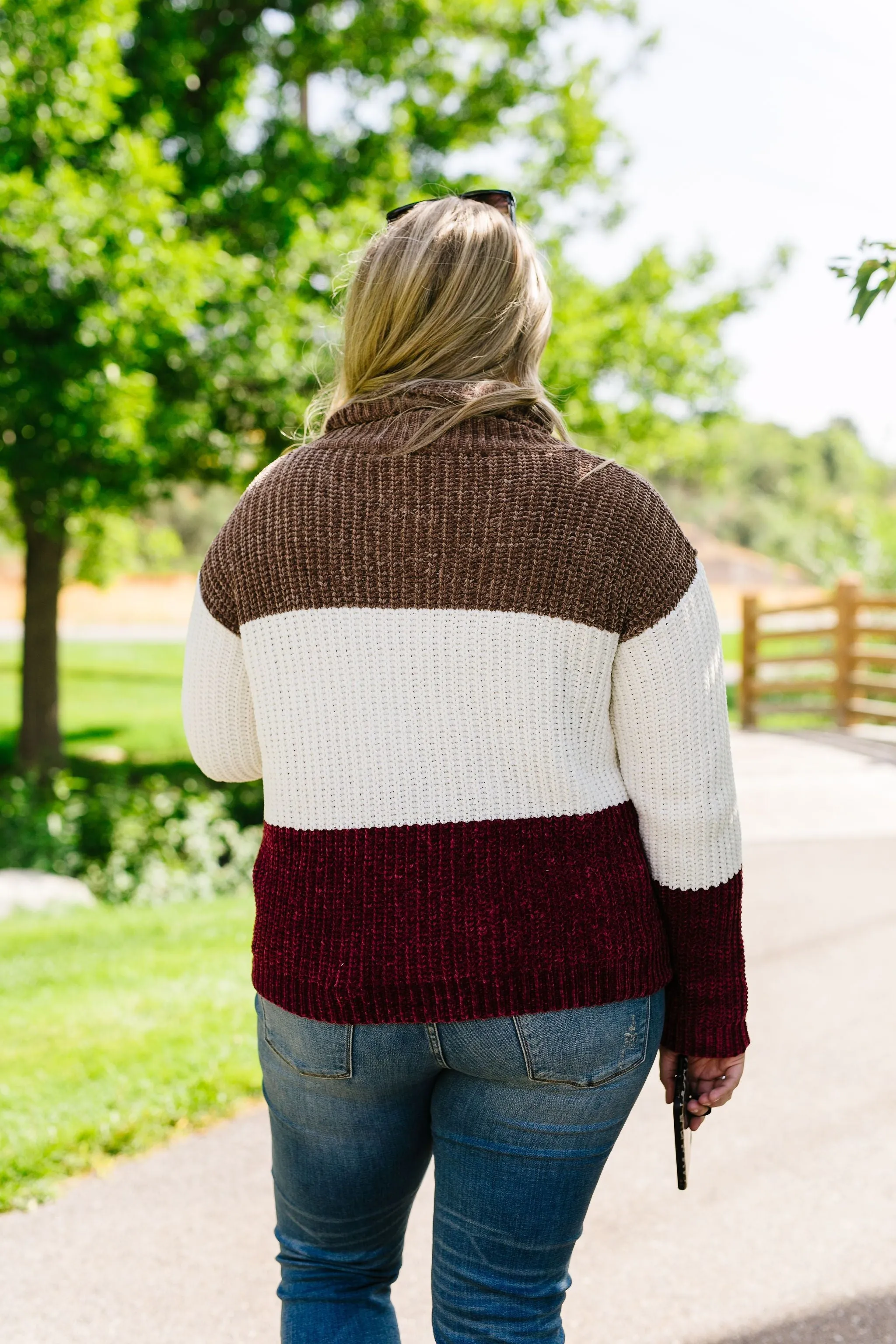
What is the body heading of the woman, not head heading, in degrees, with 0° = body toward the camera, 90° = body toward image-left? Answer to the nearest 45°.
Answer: approximately 180°

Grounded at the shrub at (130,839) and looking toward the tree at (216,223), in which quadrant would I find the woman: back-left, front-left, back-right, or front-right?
back-right

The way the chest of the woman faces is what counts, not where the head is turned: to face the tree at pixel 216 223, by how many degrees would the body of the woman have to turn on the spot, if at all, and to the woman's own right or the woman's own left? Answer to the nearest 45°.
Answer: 0° — they already face it

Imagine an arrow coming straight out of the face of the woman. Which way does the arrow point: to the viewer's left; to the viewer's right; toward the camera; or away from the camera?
away from the camera

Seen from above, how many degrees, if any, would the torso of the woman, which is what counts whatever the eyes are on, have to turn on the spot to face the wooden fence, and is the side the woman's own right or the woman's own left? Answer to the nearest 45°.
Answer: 0° — they already face it
